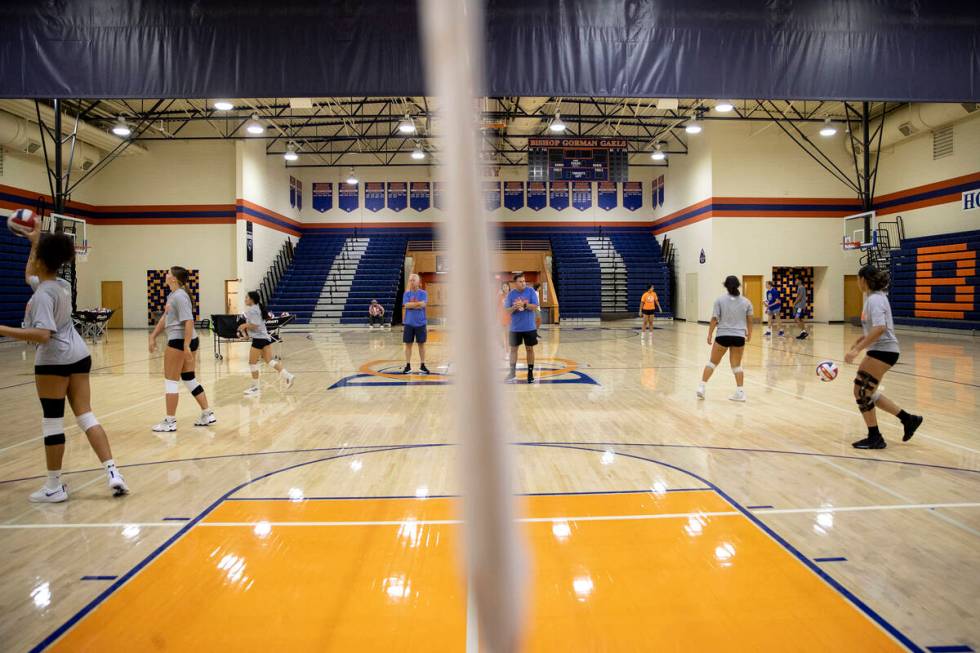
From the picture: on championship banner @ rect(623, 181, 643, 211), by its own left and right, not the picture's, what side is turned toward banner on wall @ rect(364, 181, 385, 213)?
right

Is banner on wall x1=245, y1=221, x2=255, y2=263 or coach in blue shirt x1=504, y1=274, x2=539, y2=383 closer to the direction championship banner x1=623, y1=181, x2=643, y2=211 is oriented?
the coach in blue shirt

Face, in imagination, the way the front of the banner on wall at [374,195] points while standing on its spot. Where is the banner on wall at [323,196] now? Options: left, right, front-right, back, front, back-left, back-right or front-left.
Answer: right

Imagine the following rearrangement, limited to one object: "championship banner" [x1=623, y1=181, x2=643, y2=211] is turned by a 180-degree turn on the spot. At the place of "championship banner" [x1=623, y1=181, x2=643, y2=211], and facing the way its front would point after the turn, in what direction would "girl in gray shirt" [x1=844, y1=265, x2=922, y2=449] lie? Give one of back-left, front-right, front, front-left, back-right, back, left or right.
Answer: back

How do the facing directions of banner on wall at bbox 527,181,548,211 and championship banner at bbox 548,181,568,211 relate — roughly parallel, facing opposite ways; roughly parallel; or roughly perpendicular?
roughly parallel

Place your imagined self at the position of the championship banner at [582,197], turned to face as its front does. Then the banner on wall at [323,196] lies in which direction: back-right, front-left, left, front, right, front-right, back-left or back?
right

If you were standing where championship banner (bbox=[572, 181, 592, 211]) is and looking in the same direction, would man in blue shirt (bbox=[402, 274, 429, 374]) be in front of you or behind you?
in front

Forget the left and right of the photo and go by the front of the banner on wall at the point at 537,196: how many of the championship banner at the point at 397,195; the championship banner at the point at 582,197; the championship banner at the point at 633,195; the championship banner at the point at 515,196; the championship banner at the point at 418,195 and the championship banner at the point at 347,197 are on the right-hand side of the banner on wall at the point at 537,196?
4

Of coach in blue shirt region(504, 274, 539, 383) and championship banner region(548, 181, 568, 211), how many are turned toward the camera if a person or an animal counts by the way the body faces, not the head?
2

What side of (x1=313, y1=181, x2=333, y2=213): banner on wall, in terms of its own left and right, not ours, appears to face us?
front

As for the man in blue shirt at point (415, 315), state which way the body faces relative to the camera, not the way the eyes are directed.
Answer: toward the camera

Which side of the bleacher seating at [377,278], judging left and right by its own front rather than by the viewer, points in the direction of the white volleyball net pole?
front

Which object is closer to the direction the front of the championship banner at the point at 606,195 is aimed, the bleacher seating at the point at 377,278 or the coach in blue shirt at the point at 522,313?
the coach in blue shirt

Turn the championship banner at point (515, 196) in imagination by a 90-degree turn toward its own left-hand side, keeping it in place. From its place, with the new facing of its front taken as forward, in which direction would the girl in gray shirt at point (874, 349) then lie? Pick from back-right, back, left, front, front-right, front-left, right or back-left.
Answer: right

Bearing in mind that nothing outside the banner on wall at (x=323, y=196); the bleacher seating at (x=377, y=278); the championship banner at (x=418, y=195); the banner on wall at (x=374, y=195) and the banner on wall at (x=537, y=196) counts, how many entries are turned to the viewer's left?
0

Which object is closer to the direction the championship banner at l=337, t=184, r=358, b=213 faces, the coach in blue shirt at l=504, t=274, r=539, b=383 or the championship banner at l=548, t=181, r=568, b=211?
the coach in blue shirt
